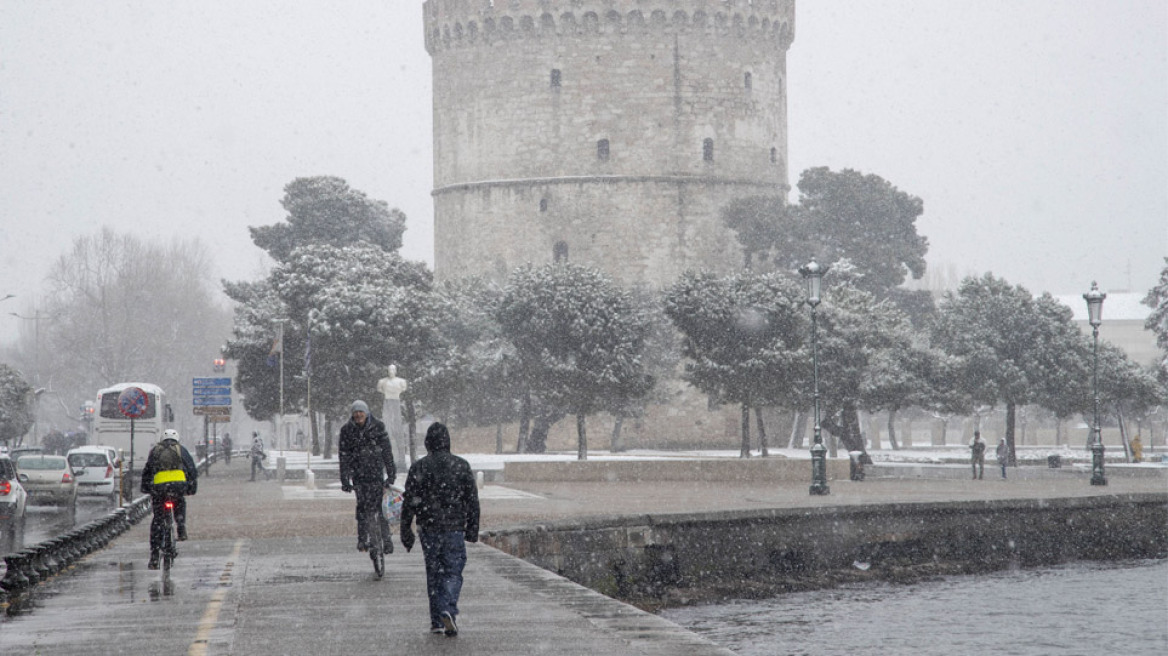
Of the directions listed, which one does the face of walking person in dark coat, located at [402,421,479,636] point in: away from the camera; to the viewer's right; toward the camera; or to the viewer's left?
away from the camera

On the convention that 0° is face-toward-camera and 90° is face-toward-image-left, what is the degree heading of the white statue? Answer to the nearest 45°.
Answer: approximately 0°

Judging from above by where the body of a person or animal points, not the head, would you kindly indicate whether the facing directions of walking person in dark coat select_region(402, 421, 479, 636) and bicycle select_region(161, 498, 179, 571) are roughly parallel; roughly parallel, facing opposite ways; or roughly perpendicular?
roughly parallel

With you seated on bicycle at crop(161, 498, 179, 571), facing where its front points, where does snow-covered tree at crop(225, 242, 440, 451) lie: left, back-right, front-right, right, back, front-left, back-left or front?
front

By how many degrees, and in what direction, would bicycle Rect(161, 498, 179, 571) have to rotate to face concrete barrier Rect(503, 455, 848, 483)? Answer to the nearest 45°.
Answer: approximately 45° to its right

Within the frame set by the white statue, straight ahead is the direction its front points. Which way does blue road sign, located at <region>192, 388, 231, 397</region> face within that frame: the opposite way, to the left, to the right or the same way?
the same way

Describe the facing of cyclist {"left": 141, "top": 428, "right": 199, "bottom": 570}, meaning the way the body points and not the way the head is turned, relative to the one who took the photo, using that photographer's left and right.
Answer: facing away from the viewer

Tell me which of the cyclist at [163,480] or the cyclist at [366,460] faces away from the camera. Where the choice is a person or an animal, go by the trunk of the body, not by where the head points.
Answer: the cyclist at [163,480]

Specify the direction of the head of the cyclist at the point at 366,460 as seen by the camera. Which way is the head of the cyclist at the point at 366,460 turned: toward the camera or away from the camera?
toward the camera

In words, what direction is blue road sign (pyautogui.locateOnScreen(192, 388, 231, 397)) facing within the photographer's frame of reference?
facing the viewer

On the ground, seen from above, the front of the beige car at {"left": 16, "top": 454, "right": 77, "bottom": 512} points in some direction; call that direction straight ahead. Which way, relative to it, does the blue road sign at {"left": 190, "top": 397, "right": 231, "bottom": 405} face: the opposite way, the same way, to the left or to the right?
the opposite way

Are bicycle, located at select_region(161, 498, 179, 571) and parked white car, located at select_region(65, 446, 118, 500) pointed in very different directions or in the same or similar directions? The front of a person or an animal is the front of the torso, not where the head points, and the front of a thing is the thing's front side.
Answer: same or similar directions

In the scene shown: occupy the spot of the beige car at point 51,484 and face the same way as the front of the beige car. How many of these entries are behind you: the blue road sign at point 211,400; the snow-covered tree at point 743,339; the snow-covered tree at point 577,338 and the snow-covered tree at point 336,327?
0

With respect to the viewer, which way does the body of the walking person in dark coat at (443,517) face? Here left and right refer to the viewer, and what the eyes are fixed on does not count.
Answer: facing away from the viewer

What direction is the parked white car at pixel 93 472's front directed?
away from the camera

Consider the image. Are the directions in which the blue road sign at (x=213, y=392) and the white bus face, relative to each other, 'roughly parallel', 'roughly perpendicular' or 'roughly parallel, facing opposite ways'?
roughly parallel, facing opposite ways

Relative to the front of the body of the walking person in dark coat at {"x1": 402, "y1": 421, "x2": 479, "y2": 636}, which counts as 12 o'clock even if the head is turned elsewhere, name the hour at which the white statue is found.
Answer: The white statue is roughly at 12 o'clock from the walking person in dark coat.

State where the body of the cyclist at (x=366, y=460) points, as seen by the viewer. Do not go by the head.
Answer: toward the camera
